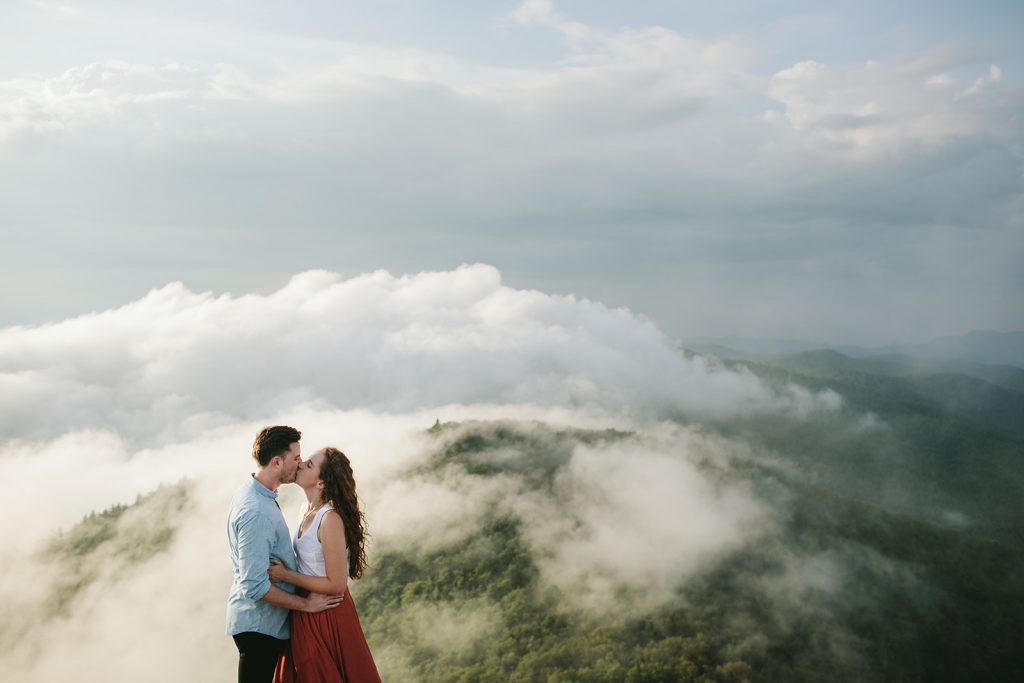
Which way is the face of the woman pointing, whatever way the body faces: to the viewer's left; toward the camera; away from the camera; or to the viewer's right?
to the viewer's left

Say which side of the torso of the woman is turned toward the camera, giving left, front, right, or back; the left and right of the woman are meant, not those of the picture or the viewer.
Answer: left

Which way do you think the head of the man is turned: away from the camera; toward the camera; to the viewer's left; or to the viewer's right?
to the viewer's right

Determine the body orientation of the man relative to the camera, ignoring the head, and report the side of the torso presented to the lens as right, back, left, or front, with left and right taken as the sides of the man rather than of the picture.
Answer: right

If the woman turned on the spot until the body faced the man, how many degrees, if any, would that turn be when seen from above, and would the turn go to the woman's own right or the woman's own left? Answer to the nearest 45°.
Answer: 0° — they already face them

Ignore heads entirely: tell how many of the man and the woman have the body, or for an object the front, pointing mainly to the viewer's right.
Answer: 1

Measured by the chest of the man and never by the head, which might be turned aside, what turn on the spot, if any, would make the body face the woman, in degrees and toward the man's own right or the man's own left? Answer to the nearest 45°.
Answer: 0° — they already face them

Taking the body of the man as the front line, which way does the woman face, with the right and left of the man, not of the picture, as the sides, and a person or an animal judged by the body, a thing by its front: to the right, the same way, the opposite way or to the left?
the opposite way
